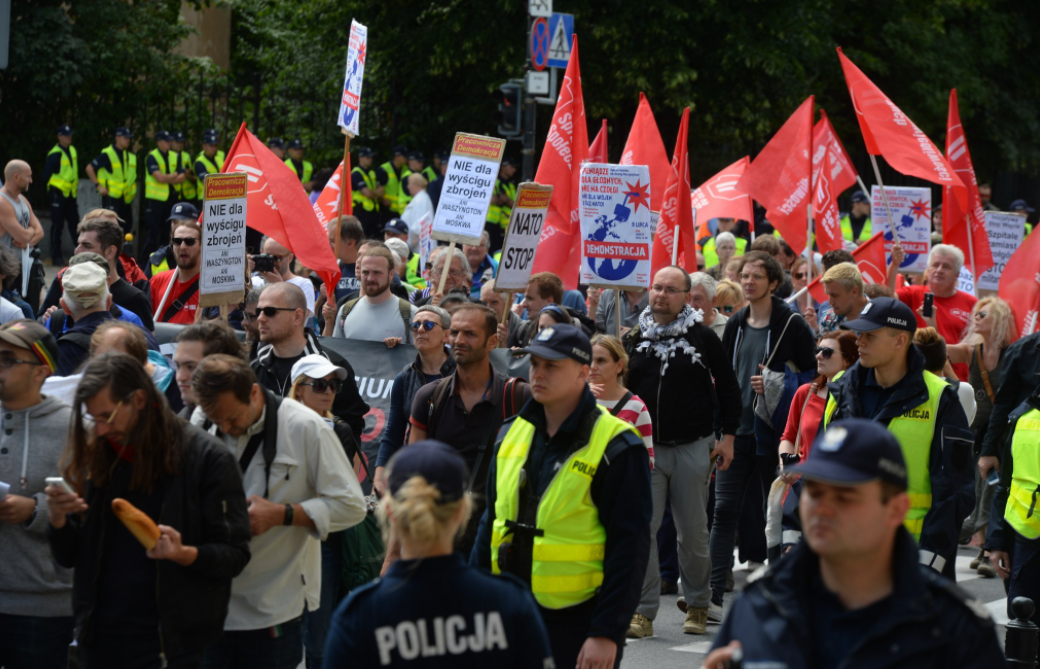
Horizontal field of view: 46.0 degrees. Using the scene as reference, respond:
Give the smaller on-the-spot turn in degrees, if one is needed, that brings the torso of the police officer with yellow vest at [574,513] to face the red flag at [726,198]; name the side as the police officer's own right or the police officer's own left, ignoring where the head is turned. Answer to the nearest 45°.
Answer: approximately 135° to the police officer's own right

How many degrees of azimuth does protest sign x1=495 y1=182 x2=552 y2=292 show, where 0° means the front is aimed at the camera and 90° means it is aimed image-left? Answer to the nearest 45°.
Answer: approximately 0°

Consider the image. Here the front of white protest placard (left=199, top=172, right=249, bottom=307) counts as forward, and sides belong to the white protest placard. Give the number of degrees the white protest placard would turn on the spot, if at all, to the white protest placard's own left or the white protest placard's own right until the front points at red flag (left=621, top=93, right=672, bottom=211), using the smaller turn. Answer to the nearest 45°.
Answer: approximately 135° to the white protest placard's own left

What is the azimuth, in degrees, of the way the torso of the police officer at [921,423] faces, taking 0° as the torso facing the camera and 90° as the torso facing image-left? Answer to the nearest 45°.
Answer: approximately 45°

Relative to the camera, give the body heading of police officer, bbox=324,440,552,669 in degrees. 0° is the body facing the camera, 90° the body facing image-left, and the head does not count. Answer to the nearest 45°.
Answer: approximately 180°

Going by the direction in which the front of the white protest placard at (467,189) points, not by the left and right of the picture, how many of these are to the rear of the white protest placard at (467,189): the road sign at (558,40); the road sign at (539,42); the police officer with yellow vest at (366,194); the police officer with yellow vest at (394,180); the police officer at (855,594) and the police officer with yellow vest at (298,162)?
5

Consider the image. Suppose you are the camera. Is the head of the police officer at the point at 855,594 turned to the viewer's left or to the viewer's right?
to the viewer's left

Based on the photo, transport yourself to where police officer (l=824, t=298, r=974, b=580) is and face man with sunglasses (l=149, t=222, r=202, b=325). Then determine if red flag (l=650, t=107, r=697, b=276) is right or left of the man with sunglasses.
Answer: right
